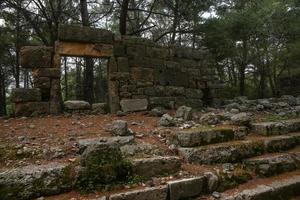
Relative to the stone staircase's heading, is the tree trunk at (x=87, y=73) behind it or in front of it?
behind

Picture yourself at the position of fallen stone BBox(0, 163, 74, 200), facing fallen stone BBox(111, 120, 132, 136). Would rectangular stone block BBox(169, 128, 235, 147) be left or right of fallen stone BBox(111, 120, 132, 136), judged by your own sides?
right
